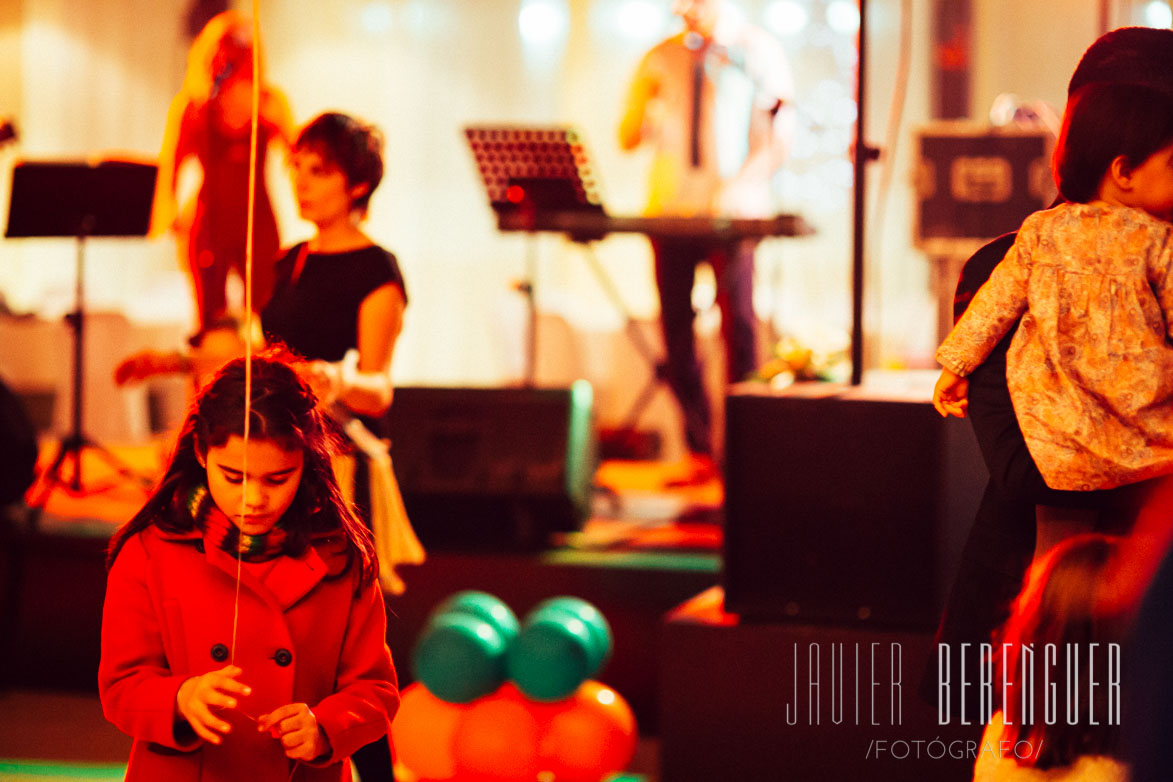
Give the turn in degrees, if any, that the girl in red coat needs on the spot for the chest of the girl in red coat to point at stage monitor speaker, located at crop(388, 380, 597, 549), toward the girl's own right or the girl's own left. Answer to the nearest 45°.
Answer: approximately 180°

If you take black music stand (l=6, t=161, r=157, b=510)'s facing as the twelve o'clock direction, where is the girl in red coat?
The girl in red coat is roughly at 6 o'clock from the black music stand.

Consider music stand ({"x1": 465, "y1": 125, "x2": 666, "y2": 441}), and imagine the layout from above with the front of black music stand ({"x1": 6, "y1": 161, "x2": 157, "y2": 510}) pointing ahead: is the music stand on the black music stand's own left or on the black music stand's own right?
on the black music stand's own right

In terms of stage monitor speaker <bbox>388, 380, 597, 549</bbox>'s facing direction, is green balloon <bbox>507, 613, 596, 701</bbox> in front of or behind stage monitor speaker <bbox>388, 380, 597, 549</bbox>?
behind

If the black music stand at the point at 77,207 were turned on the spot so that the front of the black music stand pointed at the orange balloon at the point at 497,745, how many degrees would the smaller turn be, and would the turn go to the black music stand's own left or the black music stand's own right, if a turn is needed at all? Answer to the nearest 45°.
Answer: approximately 135° to the black music stand's own right

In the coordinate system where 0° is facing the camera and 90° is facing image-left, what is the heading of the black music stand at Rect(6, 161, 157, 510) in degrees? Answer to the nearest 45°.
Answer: approximately 180°

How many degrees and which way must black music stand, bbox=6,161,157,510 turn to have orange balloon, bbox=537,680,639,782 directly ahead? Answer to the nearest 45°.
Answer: approximately 135° to its right

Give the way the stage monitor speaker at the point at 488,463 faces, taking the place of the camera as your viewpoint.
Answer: facing away from the viewer

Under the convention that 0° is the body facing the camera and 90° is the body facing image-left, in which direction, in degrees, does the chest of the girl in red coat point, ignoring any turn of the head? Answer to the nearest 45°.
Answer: approximately 0°

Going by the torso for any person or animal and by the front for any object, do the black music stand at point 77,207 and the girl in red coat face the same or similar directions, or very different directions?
very different directions

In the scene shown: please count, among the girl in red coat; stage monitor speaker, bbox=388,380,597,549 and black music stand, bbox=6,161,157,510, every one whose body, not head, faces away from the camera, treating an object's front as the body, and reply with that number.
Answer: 2
